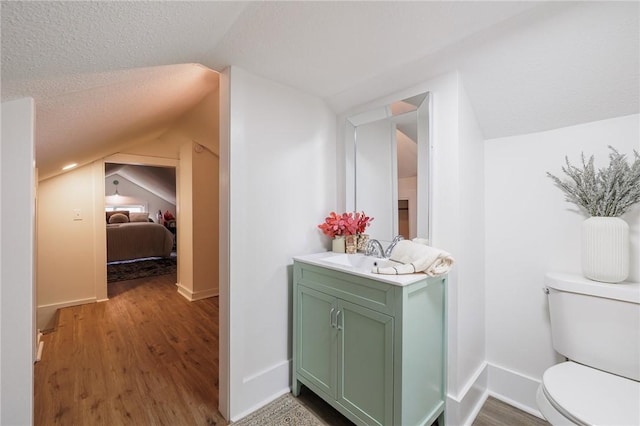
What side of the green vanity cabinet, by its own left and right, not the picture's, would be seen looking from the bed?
right

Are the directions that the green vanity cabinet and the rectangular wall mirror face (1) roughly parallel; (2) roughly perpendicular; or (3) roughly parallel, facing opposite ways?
roughly parallel

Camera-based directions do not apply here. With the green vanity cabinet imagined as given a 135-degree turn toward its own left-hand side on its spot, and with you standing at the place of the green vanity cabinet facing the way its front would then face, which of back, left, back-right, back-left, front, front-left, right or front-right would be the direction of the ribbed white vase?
front

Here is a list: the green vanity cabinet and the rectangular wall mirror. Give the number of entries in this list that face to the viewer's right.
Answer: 0

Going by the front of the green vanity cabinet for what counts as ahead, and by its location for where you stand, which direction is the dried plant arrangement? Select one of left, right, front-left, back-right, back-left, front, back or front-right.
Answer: back-left

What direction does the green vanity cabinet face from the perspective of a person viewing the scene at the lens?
facing the viewer and to the left of the viewer

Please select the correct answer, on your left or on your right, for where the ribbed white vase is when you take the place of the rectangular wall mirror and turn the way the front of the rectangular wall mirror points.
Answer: on your left

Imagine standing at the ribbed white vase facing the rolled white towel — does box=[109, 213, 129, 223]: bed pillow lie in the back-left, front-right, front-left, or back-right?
front-right
